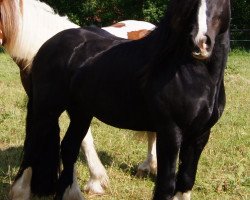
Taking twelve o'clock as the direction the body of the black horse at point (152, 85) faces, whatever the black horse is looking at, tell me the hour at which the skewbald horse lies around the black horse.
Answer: The skewbald horse is roughly at 6 o'clock from the black horse.

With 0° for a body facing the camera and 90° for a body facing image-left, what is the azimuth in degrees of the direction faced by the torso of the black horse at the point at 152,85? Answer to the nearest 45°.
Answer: approximately 315°
